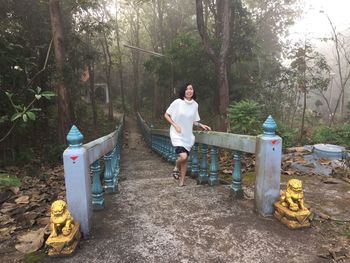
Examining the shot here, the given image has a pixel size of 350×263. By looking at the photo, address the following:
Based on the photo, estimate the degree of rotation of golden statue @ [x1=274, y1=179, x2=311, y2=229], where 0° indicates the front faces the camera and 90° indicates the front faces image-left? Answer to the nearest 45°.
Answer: approximately 315°

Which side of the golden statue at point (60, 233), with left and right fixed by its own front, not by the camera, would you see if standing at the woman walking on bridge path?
back

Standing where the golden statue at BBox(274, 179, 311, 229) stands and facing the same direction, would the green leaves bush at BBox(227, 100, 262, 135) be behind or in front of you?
behind

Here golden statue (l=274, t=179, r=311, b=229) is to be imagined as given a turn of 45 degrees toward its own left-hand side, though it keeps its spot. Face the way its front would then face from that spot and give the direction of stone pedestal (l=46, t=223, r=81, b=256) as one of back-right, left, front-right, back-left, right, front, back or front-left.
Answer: back-right

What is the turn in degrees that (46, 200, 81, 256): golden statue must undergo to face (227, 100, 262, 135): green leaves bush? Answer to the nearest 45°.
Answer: approximately 180°

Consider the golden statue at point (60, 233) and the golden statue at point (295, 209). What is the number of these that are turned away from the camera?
0

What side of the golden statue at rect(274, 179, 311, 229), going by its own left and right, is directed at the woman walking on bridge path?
back

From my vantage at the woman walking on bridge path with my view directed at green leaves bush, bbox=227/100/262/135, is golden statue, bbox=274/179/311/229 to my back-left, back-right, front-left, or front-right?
back-right

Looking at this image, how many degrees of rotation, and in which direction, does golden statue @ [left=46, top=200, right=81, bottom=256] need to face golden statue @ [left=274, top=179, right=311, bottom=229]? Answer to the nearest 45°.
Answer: approximately 135° to its left

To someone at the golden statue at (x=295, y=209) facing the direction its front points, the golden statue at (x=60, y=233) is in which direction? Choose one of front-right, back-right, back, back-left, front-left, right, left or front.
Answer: right

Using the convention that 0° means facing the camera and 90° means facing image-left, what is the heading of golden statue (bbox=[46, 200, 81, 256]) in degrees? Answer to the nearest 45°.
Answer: approximately 45°

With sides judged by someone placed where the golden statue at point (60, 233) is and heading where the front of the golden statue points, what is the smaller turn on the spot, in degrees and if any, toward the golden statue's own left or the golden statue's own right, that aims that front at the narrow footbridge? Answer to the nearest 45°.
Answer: approximately 135° to the golden statue's own left
